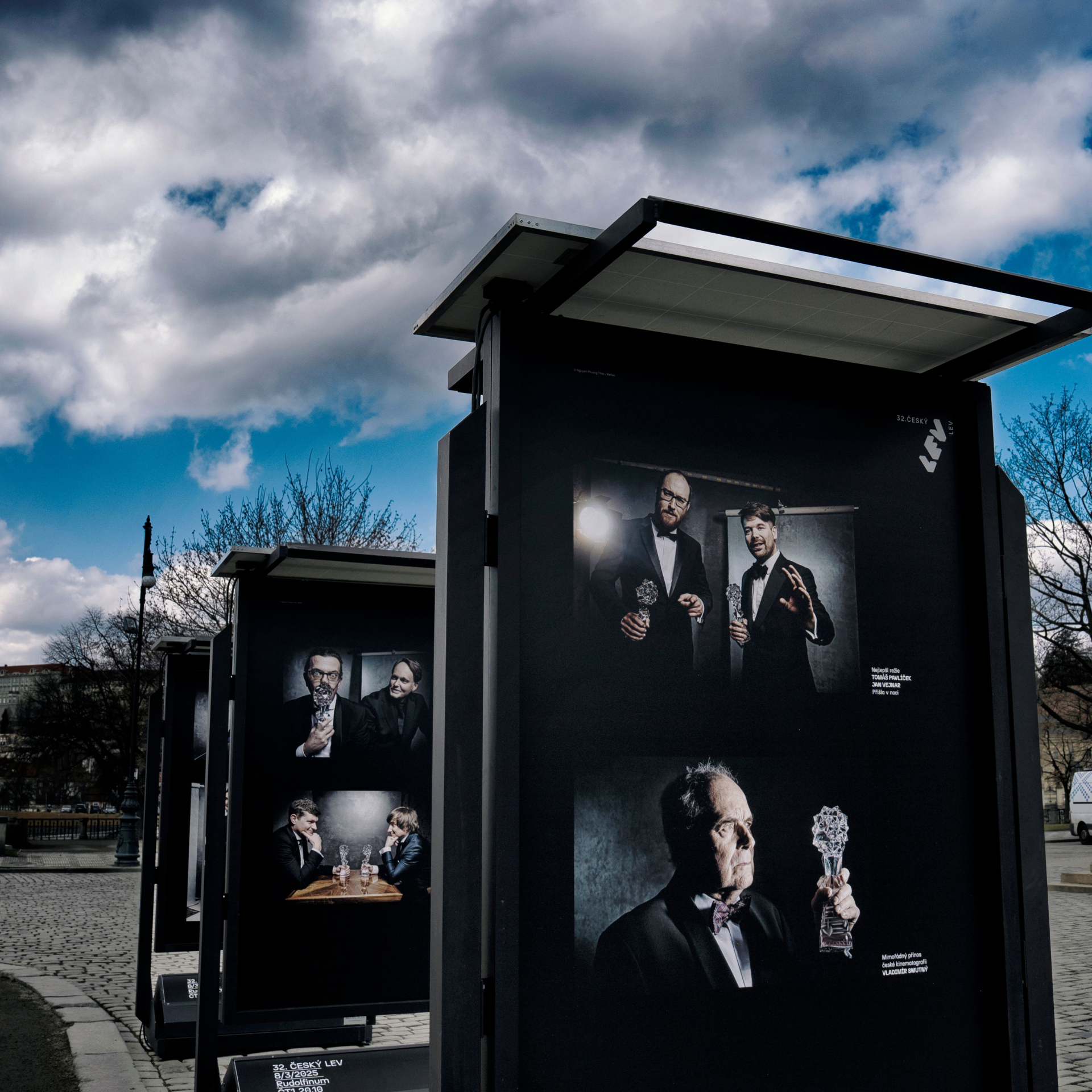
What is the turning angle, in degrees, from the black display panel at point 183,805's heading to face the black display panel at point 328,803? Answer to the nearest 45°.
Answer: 0° — it already faces it

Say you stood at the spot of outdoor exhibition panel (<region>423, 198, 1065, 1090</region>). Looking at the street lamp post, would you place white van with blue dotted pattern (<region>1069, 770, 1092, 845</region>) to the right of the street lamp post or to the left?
right

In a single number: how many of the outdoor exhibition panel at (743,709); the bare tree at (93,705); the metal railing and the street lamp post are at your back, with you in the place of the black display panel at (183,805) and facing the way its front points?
3

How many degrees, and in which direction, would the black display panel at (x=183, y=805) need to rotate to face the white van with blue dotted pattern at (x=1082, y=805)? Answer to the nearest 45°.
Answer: approximately 135° to its left

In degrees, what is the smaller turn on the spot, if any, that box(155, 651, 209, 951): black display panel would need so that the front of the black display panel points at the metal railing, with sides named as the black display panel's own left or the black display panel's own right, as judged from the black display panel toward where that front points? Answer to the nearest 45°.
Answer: approximately 180°

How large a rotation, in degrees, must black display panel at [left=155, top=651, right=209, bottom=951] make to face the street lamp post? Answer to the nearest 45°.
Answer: approximately 180°

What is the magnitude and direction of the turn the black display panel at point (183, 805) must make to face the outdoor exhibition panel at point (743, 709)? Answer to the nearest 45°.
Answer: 0° — it already faces it

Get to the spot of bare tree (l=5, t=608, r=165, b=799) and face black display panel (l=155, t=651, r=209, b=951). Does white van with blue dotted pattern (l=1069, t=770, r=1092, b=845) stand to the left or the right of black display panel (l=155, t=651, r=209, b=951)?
left

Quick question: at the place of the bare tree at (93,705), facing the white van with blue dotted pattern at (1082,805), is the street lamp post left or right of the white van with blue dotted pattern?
right
